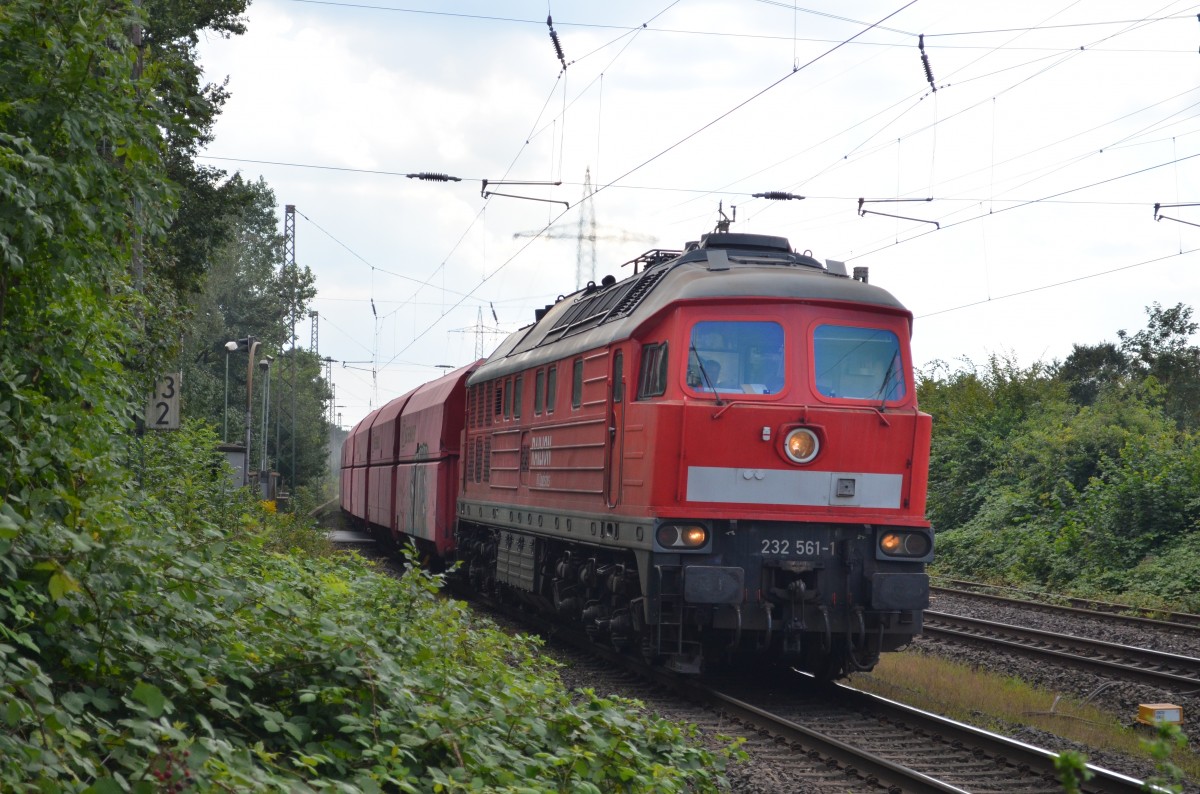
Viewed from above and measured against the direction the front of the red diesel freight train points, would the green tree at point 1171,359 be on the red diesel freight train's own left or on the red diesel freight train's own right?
on the red diesel freight train's own left

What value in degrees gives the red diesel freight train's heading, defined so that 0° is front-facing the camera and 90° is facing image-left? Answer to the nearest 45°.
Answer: approximately 315°

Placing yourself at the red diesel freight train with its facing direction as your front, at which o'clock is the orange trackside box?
The orange trackside box is roughly at 11 o'clock from the red diesel freight train.

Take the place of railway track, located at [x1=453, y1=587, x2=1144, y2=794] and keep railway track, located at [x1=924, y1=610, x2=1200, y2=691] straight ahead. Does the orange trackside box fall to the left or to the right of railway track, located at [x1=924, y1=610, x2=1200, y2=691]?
right

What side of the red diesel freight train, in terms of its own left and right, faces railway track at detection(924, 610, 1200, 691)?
left

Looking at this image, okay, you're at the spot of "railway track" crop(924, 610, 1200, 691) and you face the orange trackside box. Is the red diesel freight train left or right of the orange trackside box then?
right

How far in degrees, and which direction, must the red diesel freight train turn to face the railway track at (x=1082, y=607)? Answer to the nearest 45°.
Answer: approximately 90° to its left
